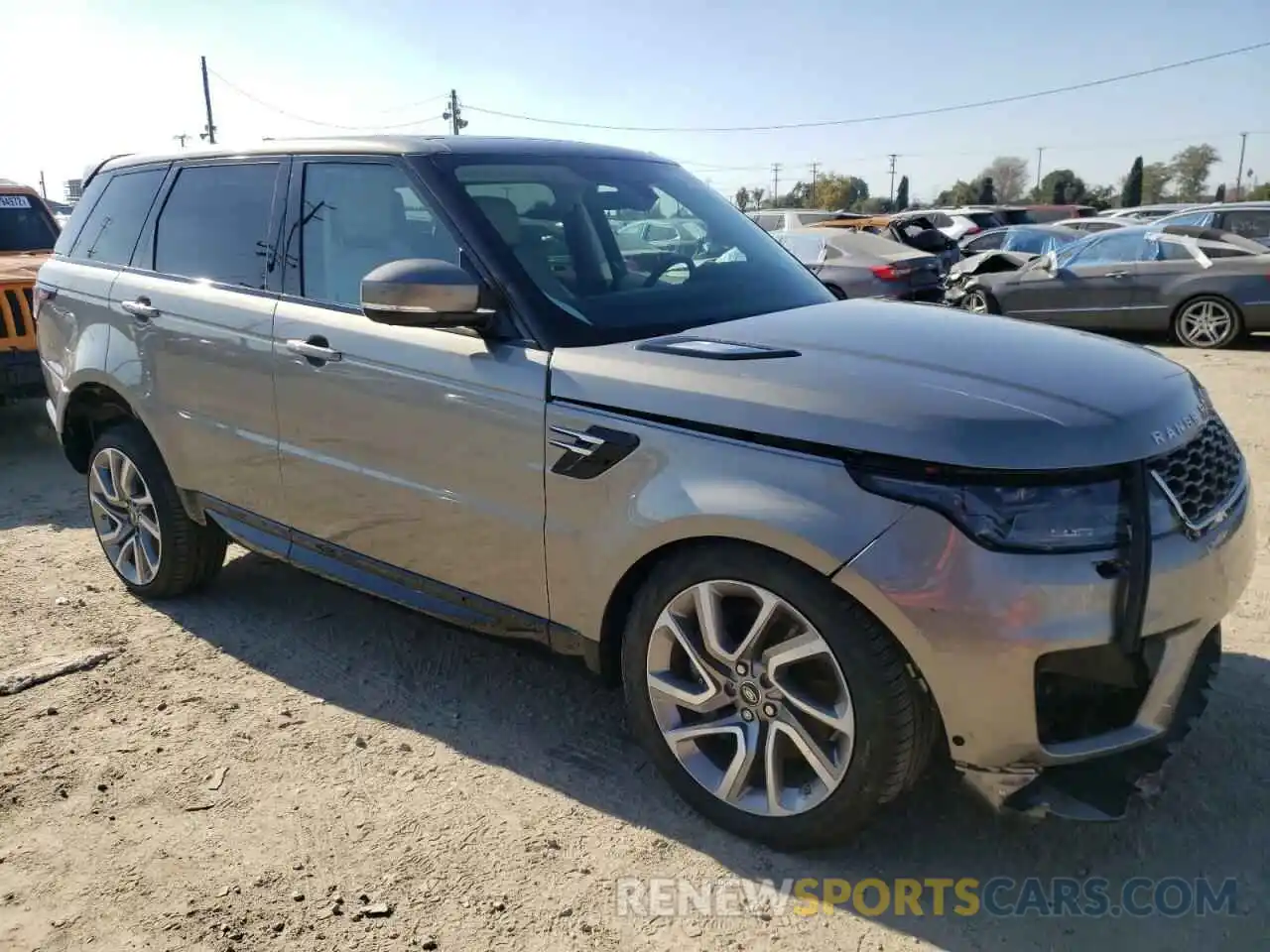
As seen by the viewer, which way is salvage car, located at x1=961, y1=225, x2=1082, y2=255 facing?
to the viewer's left

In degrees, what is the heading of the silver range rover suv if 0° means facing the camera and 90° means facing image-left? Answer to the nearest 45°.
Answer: approximately 315°

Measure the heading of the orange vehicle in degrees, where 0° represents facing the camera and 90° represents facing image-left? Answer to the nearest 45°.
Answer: approximately 0°

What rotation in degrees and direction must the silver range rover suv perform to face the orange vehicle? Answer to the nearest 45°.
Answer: approximately 180°

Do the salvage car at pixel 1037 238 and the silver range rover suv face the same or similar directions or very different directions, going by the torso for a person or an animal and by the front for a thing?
very different directions

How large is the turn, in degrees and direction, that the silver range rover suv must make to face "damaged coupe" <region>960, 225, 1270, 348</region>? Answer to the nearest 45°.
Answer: approximately 90° to its left

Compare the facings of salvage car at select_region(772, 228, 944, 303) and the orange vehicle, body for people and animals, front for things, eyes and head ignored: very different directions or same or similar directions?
very different directions

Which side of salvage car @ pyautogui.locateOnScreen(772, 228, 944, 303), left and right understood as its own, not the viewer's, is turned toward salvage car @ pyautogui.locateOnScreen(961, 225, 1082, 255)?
right

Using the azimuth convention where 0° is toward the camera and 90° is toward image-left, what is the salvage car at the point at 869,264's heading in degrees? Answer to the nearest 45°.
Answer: approximately 135°
